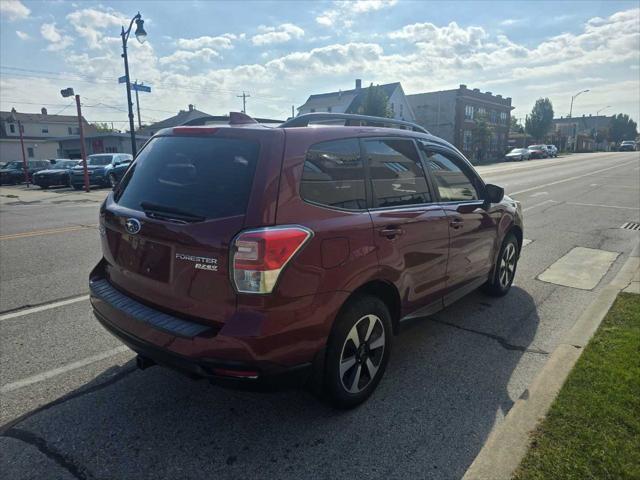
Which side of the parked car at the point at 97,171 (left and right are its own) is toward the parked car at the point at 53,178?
right

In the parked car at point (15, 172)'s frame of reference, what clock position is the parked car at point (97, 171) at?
the parked car at point (97, 171) is roughly at 10 o'clock from the parked car at point (15, 172).

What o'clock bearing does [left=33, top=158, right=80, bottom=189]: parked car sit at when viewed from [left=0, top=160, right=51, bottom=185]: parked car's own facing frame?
[left=33, top=158, right=80, bottom=189]: parked car is roughly at 10 o'clock from [left=0, top=160, right=51, bottom=185]: parked car.

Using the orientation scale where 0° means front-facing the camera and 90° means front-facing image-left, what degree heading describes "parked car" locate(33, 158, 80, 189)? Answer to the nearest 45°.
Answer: approximately 45°

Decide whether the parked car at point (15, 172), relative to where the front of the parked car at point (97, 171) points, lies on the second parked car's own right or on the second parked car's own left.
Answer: on the second parked car's own right

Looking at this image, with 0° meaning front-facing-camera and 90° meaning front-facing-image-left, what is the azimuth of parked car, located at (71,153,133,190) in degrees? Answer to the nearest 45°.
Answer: approximately 45°

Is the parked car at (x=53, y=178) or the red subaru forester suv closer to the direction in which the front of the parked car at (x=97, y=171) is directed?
the red subaru forester suv

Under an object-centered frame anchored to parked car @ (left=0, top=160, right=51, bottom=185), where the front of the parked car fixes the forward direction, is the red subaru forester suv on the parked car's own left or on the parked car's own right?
on the parked car's own left

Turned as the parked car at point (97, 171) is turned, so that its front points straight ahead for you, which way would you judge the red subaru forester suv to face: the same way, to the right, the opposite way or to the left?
the opposite way

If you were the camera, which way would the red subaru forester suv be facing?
facing away from the viewer and to the right of the viewer

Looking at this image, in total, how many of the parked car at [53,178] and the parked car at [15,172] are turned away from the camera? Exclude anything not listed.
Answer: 0

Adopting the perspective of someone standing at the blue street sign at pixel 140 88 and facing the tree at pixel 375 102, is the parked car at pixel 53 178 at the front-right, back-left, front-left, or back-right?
back-left
